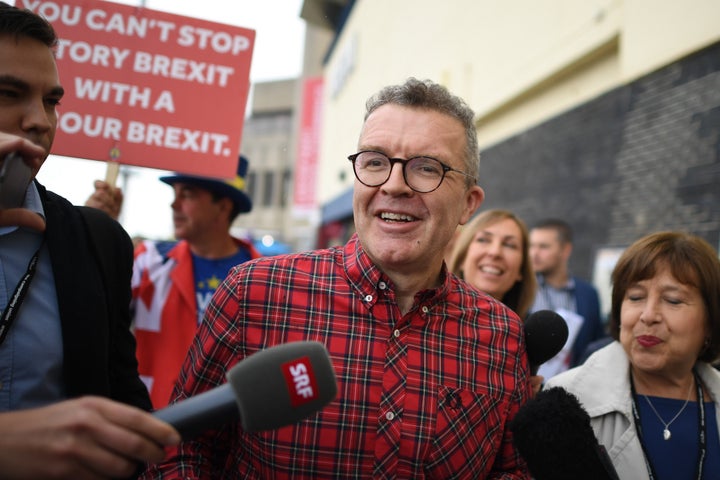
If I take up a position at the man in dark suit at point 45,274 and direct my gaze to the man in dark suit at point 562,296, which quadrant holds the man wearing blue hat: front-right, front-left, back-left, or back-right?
front-left

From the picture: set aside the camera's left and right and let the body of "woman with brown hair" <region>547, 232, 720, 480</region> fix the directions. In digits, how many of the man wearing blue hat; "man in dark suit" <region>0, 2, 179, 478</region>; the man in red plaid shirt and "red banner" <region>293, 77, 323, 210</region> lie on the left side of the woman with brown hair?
0

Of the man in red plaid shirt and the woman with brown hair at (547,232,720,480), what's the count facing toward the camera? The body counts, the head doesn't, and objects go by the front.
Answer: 2

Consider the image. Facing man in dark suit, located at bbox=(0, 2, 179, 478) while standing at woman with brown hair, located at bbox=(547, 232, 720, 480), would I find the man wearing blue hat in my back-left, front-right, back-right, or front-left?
front-right

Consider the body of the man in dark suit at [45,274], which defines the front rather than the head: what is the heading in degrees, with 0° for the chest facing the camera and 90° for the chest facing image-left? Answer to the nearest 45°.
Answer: approximately 315°

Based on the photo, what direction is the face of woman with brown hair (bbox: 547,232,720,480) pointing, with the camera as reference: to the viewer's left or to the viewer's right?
to the viewer's left

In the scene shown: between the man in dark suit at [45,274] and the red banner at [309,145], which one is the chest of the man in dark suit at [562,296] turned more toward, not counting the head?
the man in dark suit

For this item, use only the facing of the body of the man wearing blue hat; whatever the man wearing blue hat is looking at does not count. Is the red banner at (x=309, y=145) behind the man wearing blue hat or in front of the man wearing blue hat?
behind

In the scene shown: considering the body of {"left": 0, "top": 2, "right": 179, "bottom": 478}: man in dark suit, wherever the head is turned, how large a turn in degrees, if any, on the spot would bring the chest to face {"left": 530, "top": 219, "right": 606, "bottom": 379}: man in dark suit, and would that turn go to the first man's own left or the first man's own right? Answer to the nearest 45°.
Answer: approximately 90° to the first man's own left

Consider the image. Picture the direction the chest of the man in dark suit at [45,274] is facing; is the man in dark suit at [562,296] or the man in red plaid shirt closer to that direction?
the man in red plaid shirt

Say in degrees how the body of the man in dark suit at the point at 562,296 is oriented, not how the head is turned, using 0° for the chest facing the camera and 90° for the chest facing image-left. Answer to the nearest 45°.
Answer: approximately 45°

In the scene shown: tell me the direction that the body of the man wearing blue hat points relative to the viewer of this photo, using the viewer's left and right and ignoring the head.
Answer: facing the viewer and to the left of the viewer

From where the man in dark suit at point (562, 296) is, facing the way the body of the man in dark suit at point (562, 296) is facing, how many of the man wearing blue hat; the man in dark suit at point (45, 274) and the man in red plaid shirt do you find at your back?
0

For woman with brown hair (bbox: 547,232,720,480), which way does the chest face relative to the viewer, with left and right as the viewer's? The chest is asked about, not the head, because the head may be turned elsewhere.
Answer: facing the viewer

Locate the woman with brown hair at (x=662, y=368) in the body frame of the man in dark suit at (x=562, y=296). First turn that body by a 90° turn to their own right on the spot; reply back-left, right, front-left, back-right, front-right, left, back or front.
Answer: back-left

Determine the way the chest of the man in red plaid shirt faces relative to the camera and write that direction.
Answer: toward the camera
